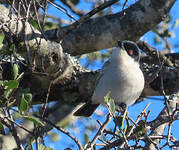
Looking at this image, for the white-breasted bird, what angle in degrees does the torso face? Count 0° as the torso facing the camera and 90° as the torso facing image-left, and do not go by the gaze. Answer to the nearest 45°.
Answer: approximately 315°

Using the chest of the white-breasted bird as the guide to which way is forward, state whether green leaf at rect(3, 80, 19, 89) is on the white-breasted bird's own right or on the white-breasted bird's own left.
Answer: on the white-breasted bird's own right

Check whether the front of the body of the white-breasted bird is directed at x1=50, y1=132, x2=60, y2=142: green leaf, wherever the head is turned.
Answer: no
